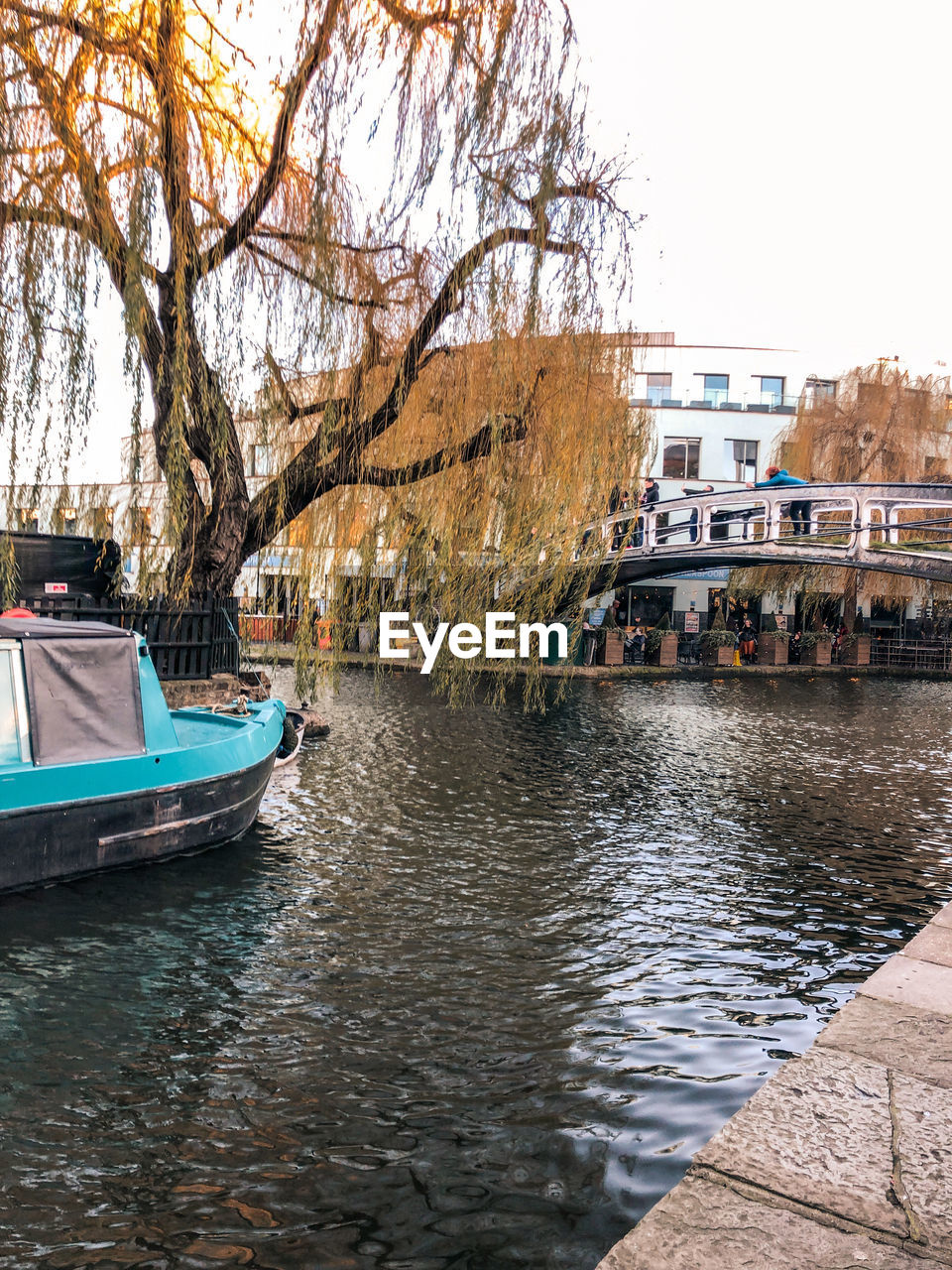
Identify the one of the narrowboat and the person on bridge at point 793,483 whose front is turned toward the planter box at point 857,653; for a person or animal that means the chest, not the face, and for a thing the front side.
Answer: the narrowboat

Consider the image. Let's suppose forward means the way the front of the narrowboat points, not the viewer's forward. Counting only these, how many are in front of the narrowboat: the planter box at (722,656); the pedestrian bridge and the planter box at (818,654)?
3

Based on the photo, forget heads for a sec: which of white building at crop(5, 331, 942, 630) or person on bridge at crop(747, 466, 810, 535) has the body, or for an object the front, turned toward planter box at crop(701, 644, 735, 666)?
the white building

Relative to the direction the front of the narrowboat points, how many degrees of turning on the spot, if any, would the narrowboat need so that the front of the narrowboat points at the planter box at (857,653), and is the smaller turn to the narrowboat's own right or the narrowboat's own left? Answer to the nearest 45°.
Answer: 0° — it already faces it

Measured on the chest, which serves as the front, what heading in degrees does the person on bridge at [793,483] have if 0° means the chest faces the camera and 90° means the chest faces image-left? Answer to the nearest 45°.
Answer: approximately 45°

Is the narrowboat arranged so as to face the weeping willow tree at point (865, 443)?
yes

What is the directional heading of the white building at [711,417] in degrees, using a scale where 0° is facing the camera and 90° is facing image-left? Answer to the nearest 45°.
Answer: approximately 0°

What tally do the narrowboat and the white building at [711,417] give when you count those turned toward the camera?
1

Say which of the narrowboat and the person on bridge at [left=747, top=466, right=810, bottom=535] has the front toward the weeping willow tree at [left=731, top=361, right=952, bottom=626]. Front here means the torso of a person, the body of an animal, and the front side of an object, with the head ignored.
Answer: the narrowboat

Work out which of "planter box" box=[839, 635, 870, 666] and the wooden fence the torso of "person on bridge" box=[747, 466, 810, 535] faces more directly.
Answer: the wooden fence

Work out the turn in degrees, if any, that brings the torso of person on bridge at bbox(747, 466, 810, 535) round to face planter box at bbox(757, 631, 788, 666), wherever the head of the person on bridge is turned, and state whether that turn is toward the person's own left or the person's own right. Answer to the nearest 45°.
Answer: approximately 135° to the person's own right

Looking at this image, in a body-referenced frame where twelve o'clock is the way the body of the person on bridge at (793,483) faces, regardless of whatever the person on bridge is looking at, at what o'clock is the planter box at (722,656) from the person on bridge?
The planter box is roughly at 4 o'clock from the person on bridge.
